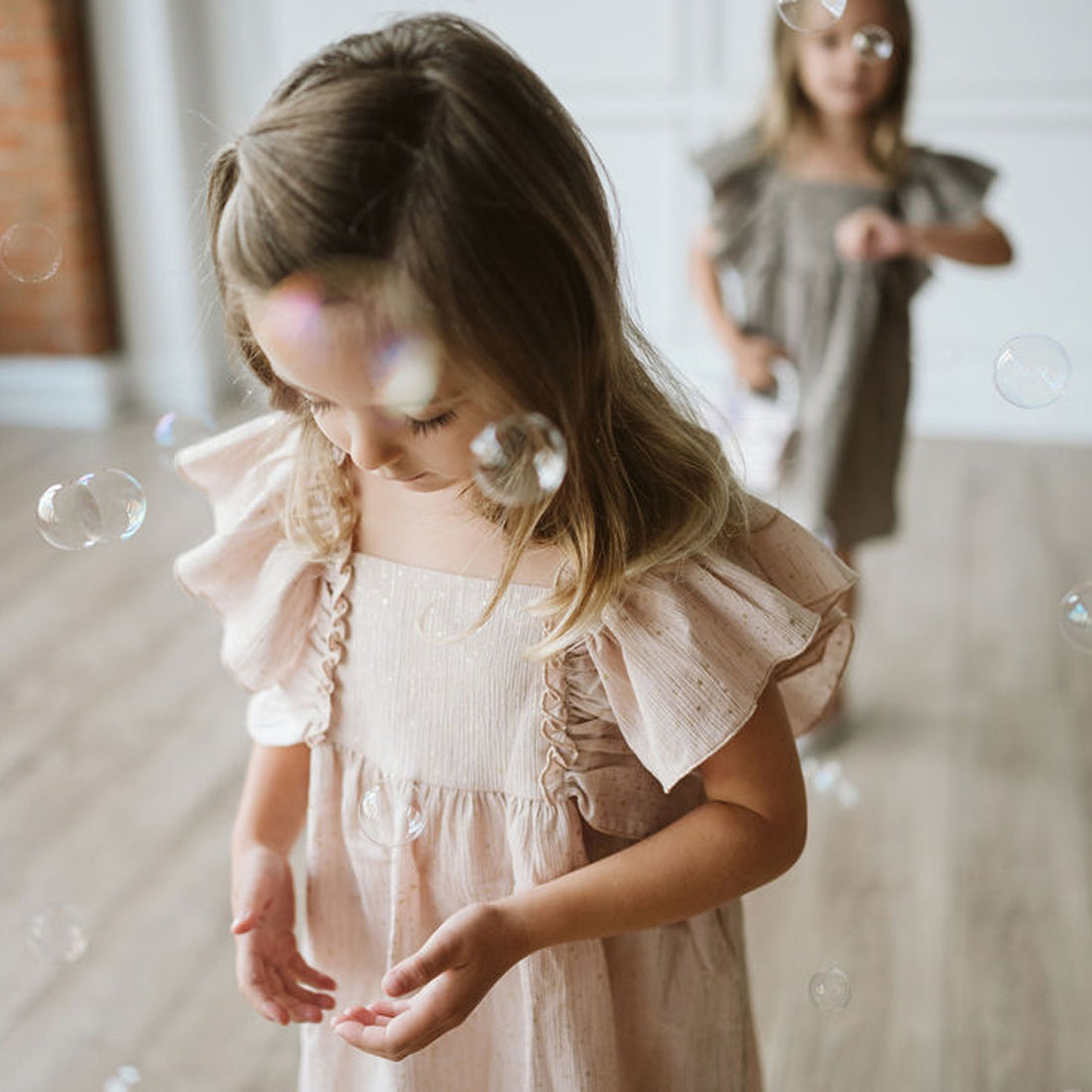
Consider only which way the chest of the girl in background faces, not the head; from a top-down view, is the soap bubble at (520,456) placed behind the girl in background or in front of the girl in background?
in front

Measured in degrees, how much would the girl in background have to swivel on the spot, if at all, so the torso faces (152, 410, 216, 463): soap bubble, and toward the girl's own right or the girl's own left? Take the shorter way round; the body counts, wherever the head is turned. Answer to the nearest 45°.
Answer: approximately 45° to the girl's own right

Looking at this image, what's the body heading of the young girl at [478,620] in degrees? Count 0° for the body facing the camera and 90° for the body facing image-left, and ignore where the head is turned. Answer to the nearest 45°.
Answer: approximately 45°

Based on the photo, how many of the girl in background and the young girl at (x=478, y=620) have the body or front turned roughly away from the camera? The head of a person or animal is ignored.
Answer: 0

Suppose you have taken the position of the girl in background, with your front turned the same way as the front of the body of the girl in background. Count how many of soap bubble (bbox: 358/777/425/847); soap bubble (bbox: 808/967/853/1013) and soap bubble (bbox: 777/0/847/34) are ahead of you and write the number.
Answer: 3

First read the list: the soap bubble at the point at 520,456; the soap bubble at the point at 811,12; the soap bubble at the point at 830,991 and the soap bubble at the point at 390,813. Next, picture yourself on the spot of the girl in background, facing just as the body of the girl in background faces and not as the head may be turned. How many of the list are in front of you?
4

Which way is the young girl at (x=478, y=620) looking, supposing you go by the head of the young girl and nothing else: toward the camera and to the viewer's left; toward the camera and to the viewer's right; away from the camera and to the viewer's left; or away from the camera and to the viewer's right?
toward the camera and to the viewer's left

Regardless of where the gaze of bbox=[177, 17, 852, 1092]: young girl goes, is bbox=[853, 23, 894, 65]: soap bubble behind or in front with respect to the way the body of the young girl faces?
behind

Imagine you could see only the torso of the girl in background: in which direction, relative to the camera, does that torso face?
toward the camera

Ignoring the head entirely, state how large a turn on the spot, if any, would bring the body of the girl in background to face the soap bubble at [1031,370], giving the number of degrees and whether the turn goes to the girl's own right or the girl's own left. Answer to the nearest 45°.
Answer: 0° — they already face it

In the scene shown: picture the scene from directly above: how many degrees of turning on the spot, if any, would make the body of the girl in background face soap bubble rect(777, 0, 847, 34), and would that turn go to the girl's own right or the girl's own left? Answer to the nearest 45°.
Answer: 0° — they already face it

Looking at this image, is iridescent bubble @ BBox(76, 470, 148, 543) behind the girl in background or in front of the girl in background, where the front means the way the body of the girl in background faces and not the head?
in front
